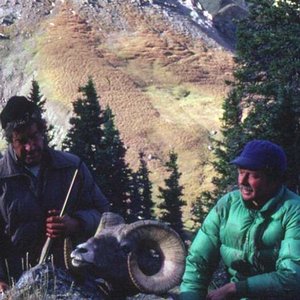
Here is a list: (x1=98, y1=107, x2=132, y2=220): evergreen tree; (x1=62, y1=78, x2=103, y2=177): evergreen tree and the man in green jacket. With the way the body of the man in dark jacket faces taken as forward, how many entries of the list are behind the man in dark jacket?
2

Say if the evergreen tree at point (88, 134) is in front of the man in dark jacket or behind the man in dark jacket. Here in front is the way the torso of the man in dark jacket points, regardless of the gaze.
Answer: behind

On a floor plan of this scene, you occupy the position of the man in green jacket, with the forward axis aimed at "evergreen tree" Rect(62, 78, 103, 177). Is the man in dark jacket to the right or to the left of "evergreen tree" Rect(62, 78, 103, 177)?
left

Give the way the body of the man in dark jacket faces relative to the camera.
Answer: toward the camera

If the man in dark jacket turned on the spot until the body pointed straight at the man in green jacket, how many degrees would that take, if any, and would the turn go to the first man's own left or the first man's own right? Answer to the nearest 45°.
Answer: approximately 45° to the first man's own left

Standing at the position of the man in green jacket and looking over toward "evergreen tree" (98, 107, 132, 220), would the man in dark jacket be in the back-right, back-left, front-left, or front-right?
front-left

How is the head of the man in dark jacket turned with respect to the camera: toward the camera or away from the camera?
toward the camera

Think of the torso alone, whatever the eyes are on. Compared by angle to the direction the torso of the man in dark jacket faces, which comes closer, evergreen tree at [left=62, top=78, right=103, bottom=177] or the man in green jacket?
the man in green jacket

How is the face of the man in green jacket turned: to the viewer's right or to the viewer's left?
to the viewer's left

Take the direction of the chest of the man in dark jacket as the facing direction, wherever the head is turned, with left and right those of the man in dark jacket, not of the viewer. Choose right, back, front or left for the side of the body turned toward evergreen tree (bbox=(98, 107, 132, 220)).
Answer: back

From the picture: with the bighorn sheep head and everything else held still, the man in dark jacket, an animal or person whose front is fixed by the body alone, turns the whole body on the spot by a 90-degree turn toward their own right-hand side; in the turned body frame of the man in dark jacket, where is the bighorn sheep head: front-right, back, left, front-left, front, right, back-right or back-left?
back
